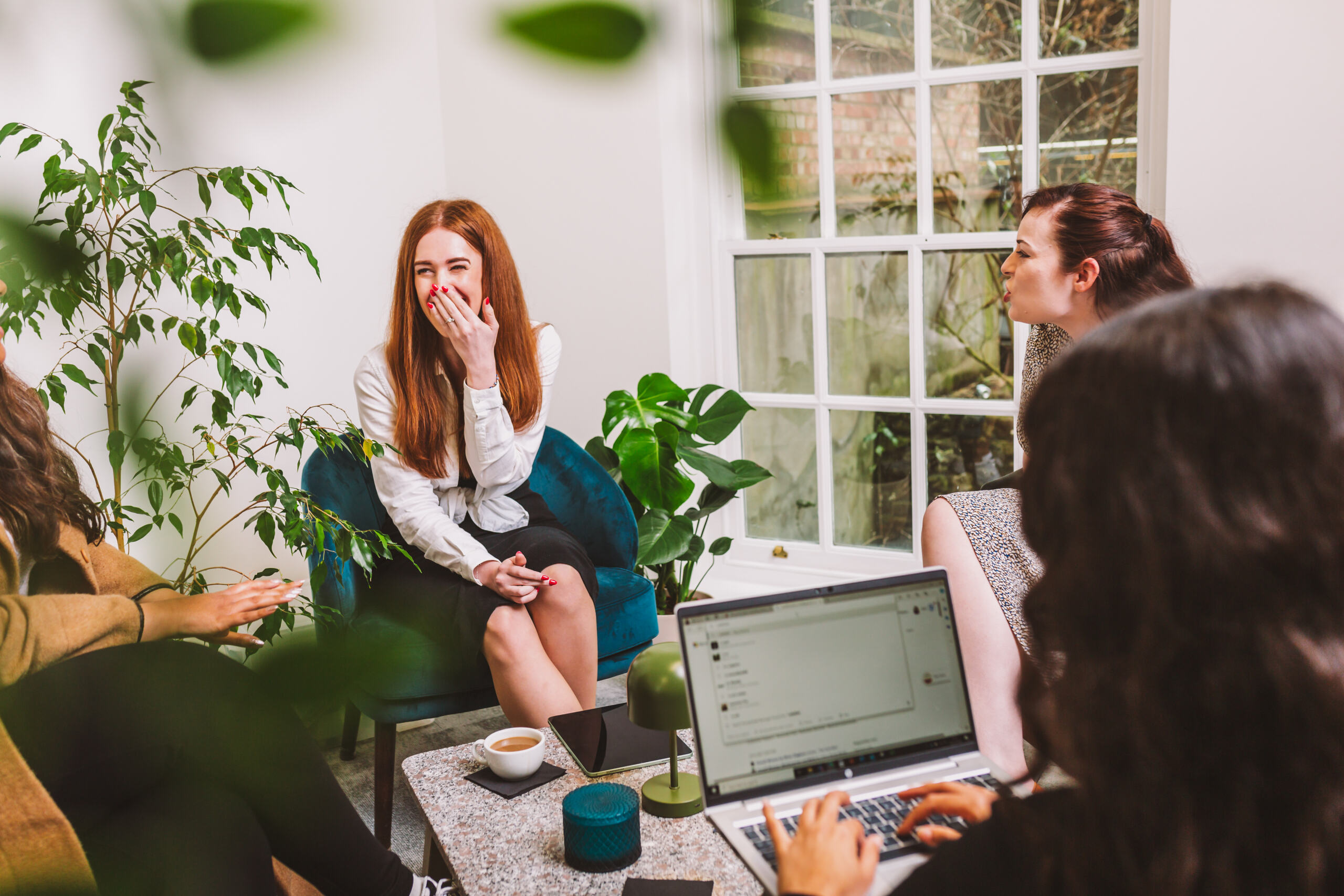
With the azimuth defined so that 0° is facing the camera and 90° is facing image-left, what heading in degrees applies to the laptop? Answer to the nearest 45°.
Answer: approximately 315°

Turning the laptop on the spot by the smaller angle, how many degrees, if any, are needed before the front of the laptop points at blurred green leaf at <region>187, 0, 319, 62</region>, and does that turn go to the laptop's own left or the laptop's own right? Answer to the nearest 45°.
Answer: approximately 45° to the laptop's own right

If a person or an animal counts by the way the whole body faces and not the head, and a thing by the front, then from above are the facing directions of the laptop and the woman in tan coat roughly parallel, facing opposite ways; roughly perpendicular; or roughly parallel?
roughly perpendicular

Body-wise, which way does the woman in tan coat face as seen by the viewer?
to the viewer's right

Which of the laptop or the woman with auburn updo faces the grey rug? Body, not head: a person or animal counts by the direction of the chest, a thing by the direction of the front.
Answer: the woman with auburn updo

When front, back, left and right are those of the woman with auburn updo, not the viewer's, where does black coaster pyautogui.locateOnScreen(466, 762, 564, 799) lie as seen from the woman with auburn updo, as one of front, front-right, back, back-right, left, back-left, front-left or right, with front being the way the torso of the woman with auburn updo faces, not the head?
front-left

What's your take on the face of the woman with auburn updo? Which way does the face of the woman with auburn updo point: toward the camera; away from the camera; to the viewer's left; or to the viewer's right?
to the viewer's left

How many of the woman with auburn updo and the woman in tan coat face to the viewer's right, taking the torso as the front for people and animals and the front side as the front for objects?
1

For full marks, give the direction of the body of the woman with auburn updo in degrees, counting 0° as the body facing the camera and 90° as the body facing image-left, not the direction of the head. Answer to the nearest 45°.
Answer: approximately 90°

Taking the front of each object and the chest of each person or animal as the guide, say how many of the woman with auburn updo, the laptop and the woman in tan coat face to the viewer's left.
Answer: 1

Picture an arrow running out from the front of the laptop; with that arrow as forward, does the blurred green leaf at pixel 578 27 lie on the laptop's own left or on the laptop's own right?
on the laptop's own right

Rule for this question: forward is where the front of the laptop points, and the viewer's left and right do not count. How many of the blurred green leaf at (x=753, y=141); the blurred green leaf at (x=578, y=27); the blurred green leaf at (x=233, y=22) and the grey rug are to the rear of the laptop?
1

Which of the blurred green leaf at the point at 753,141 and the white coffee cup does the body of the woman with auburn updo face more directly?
the white coffee cup
